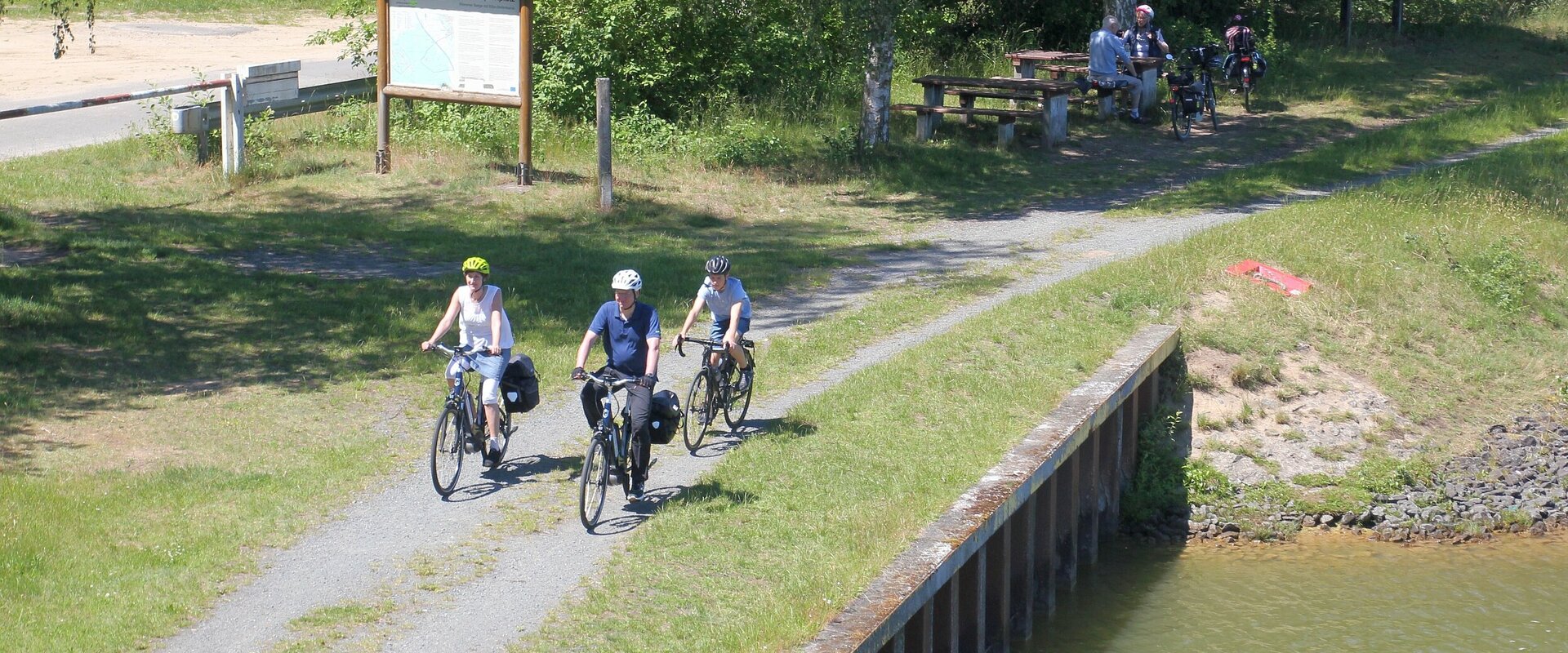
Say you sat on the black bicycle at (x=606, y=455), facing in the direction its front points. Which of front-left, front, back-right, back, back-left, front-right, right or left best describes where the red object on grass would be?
back

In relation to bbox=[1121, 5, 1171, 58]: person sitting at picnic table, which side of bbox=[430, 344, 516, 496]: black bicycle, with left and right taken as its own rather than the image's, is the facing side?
back

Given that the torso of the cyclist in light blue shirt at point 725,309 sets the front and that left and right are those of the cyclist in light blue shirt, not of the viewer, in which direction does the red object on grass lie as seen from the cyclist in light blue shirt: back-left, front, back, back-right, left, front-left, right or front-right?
back

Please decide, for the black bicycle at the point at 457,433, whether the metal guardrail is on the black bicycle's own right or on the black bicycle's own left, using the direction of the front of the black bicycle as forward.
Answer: on the black bicycle's own right

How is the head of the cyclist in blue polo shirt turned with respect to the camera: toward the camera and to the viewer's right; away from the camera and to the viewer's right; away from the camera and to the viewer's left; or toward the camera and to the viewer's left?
toward the camera and to the viewer's left

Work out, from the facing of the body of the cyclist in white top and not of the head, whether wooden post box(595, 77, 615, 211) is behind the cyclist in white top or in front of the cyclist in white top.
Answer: behind

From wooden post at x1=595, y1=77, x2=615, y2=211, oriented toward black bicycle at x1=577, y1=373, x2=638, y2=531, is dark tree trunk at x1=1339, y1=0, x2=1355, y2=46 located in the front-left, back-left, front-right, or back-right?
back-left

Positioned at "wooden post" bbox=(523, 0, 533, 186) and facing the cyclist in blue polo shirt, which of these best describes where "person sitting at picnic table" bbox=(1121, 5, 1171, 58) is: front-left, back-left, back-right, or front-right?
back-left

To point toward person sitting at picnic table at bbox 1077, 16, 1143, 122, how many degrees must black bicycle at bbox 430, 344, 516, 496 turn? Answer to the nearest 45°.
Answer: approximately 180°

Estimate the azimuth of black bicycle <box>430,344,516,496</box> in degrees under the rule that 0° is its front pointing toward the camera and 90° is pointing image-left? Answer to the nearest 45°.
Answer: approximately 45°

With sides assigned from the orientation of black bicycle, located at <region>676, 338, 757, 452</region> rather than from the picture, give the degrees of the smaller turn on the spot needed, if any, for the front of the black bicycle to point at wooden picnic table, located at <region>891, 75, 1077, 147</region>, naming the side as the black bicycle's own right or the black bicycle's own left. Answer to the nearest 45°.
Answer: approximately 135° to the black bicycle's own right

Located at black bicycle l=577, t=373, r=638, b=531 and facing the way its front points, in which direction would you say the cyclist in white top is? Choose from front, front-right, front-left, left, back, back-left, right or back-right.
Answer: right

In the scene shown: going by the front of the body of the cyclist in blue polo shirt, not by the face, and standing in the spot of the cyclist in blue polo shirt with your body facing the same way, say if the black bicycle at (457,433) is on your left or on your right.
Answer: on your right

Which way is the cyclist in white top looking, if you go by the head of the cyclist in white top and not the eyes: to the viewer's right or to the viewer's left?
to the viewer's left

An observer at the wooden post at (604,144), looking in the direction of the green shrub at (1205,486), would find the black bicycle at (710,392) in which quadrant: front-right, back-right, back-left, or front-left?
front-right
